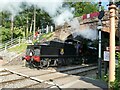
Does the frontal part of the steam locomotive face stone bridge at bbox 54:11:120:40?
yes

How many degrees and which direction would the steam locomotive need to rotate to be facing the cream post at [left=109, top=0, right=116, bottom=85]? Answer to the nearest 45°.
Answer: approximately 135° to its right

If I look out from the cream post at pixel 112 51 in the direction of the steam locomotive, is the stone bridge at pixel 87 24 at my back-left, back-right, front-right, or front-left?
front-right

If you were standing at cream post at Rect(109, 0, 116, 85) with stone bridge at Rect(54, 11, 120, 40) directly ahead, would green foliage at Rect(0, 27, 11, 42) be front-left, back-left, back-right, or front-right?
front-left
